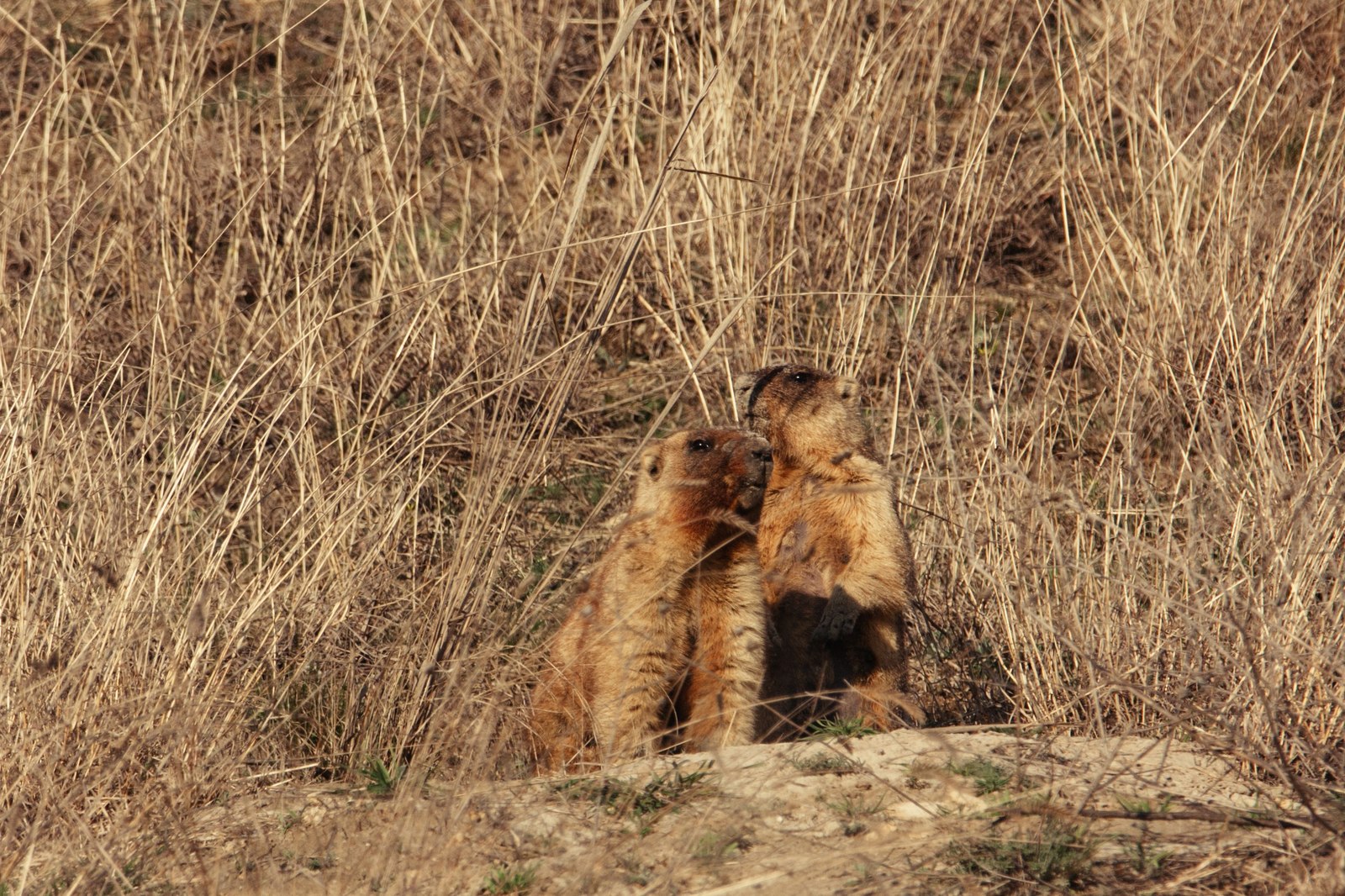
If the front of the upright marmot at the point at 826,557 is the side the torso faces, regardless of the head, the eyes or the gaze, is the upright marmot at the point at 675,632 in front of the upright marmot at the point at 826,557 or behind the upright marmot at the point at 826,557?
in front

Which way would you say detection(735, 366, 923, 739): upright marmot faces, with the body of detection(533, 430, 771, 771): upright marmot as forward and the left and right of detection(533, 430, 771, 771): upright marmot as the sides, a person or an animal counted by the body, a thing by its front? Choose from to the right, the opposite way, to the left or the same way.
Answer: to the right

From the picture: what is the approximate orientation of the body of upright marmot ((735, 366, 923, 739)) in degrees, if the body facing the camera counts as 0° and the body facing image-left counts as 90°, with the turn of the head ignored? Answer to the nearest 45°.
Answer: approximately 45°

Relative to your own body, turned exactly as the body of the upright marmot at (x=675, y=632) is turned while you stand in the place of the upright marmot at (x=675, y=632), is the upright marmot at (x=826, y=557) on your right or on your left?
on your left

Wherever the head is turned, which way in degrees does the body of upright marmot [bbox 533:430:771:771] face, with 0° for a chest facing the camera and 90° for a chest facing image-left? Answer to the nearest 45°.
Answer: approximately 315°
